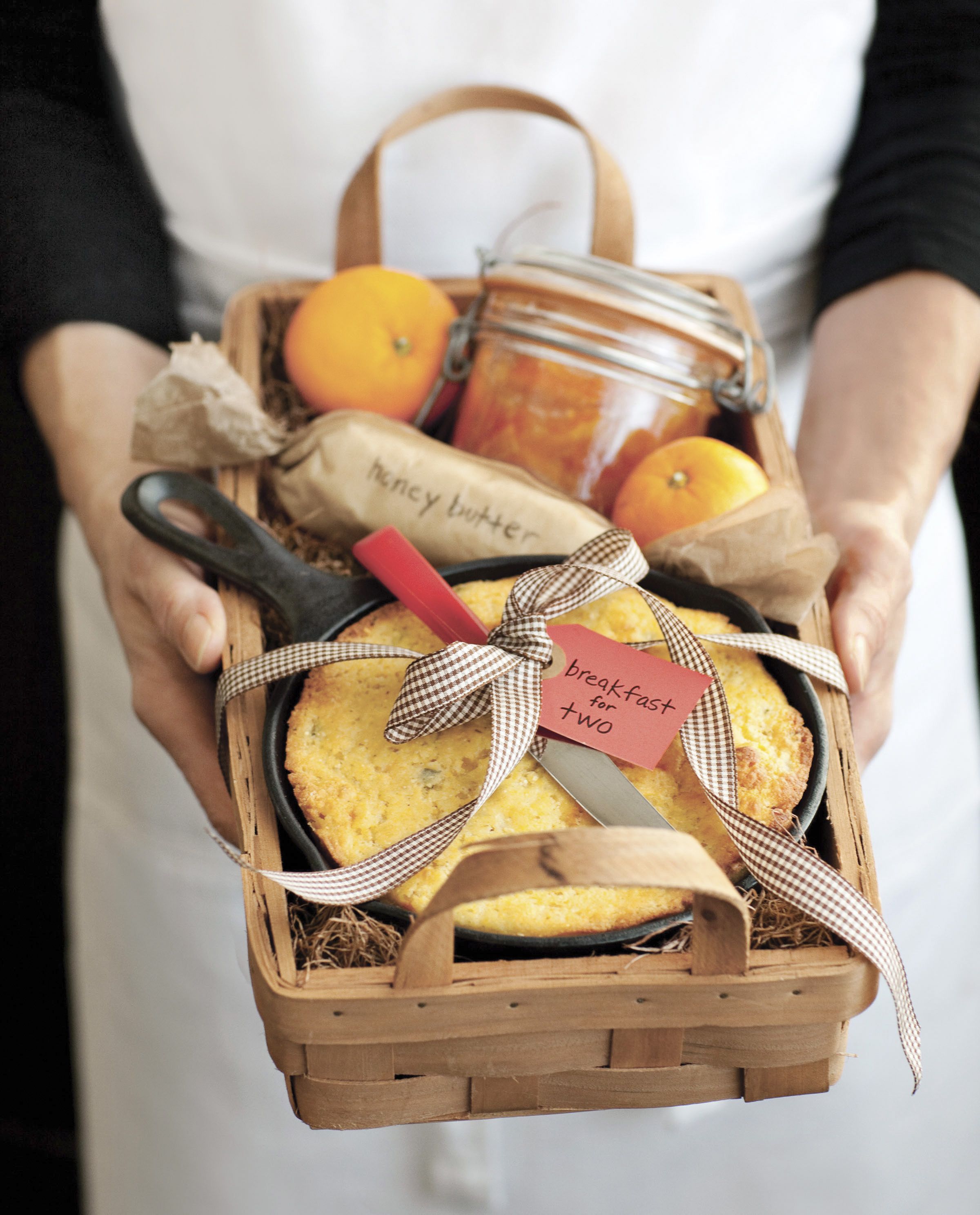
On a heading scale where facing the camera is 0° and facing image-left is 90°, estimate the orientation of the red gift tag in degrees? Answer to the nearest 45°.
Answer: approximately 0°
